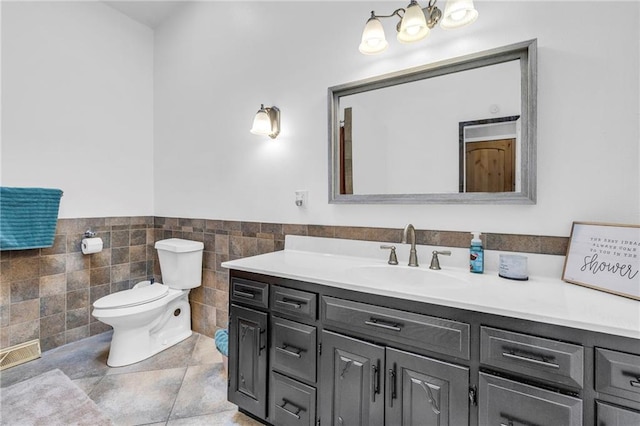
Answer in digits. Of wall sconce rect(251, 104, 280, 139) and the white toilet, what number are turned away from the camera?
0

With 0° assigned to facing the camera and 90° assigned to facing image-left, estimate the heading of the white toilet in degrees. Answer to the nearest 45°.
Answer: approximately 45°

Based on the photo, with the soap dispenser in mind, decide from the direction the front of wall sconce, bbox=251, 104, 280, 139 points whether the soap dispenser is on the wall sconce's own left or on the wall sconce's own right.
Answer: on the wall sconce's own left

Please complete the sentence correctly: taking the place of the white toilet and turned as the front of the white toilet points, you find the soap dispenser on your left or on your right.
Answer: on your left

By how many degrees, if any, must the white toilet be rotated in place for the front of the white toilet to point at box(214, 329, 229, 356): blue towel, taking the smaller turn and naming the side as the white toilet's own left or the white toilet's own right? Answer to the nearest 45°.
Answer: approximately 90° to the white toilet's own left

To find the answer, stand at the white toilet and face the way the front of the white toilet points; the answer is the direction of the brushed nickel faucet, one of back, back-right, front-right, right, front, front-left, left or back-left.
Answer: left

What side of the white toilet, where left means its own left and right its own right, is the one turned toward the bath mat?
front

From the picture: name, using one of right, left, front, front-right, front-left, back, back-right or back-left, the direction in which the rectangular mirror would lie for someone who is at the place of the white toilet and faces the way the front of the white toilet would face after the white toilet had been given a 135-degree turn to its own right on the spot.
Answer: back-right

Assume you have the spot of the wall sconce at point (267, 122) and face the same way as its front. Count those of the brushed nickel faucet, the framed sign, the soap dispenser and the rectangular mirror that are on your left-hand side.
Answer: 4

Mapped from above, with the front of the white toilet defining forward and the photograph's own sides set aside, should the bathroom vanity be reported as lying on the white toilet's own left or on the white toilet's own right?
on the white toilet's own left

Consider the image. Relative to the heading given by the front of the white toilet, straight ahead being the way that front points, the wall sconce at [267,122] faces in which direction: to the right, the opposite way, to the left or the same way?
the same way

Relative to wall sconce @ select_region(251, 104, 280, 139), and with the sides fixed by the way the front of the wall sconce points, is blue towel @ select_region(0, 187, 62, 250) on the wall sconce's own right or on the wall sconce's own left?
on the wall sconce's own right

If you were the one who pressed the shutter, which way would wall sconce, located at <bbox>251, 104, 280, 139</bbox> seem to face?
facing the viewer and to the left of the viewer
